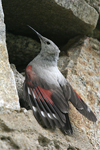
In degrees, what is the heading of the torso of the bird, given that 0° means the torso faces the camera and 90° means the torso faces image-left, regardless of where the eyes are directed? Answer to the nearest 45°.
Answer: approximately 135°
